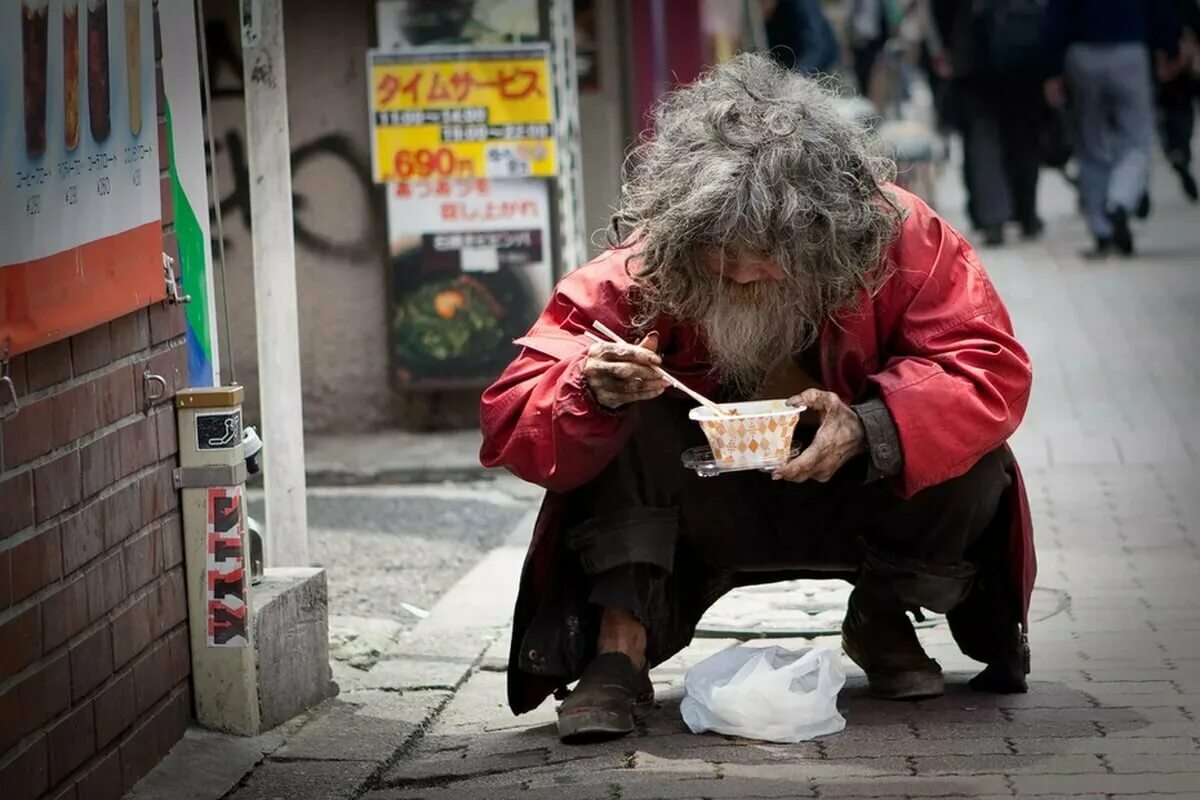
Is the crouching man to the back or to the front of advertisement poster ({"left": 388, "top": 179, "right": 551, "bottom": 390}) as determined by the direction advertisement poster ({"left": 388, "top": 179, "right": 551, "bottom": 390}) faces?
to the front

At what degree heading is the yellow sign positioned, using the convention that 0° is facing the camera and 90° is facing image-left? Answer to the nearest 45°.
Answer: approximately 0°

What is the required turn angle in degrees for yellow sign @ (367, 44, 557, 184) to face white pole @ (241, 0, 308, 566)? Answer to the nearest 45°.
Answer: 0° — it already faces it

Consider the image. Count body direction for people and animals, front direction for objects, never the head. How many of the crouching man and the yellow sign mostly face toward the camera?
2

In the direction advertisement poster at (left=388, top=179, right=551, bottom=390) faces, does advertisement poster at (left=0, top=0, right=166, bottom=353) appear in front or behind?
in front

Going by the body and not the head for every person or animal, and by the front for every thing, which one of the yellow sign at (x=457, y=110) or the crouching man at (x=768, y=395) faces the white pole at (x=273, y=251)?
the yellow sign

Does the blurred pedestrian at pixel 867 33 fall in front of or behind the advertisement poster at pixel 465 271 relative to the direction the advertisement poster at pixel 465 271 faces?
behind

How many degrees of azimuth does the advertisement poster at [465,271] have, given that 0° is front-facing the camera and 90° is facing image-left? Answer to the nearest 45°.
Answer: approximately 0°

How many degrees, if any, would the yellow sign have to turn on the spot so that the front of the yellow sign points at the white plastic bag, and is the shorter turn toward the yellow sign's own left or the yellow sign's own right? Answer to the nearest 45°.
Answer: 0° — it already faces it
